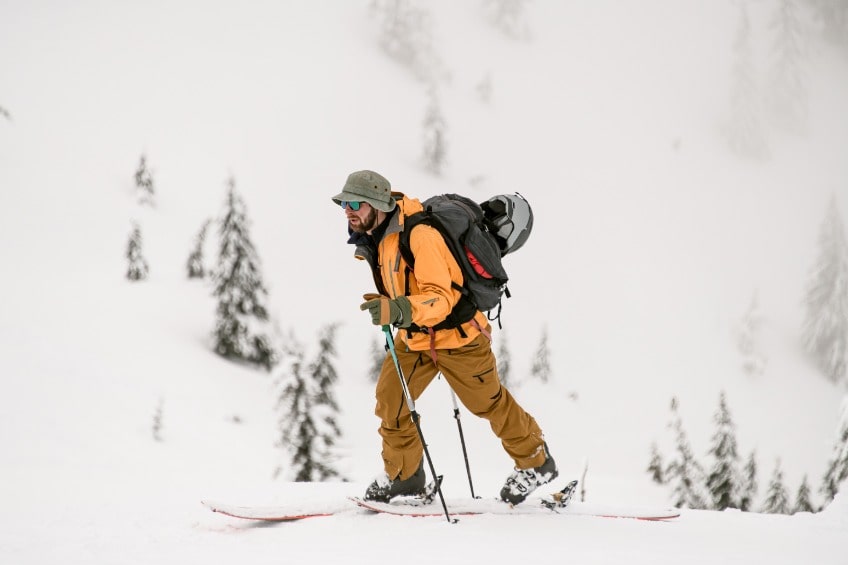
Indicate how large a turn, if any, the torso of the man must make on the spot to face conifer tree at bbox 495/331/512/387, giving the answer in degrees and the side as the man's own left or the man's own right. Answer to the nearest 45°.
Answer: approximately 90° to the man's own right

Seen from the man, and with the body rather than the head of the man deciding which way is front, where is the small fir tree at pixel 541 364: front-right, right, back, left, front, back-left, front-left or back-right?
right

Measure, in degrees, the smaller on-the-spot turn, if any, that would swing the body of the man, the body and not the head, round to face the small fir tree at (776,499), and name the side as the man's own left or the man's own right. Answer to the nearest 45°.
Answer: approximately 135° to the man's own right

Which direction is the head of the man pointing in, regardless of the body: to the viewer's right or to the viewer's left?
to the viewer's left

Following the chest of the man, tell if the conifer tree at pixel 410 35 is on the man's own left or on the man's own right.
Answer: on the man's own right

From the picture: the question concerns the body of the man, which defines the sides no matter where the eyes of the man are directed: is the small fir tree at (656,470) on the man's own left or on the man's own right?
on the man's own right

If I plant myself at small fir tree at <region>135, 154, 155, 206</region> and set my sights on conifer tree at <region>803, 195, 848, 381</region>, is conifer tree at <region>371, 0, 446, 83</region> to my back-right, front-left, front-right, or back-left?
front-left

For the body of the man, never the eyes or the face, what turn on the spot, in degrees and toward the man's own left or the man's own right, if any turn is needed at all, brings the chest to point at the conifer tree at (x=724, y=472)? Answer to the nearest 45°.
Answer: approximately 135° to the man's own right

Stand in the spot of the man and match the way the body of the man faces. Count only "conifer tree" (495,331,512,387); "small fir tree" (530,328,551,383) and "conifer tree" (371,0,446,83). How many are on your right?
3

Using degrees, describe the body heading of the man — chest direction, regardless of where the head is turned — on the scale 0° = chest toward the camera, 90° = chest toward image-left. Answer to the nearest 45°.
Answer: approximately 90°

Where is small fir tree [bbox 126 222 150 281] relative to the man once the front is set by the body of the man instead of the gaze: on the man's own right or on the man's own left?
on the man's own right
